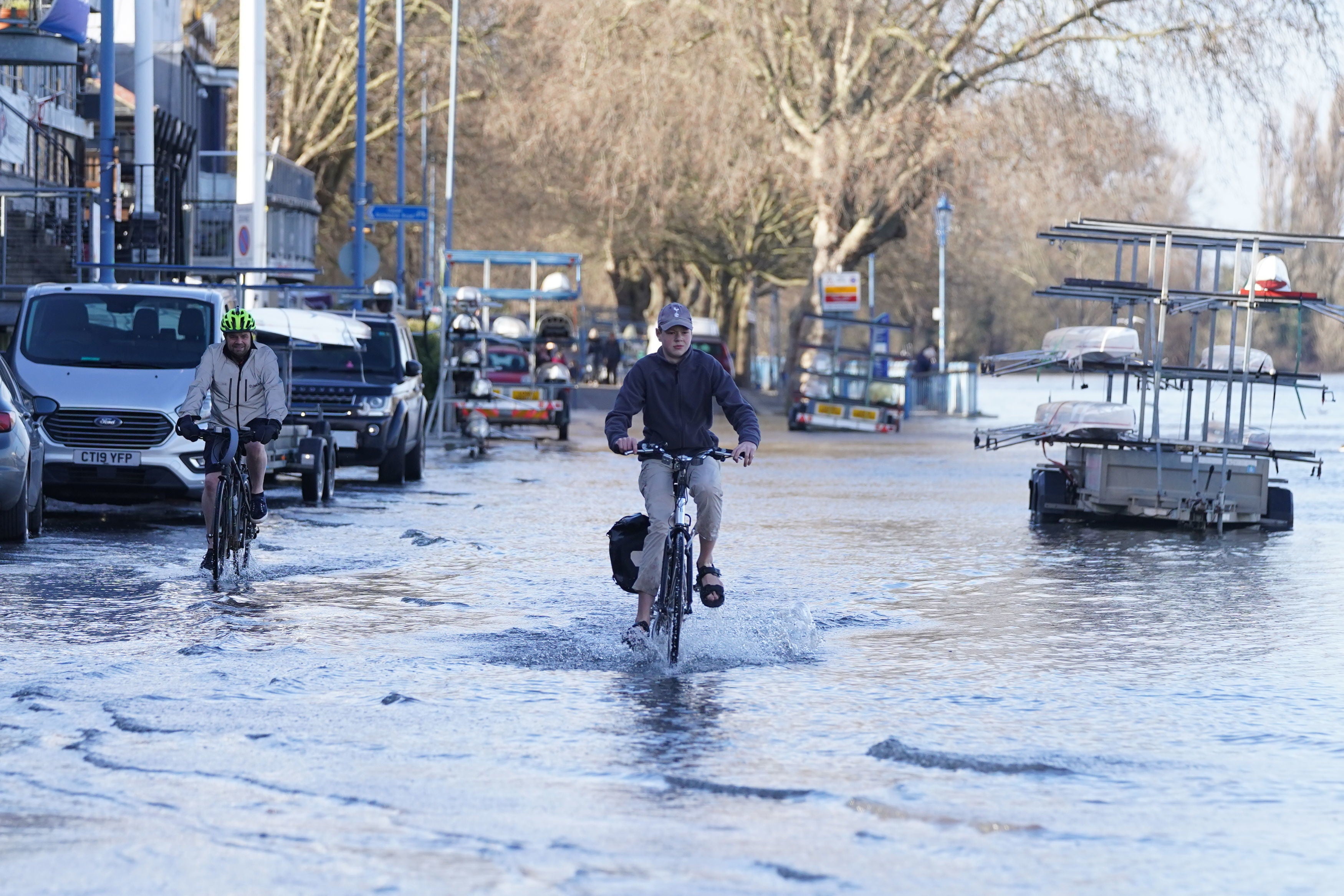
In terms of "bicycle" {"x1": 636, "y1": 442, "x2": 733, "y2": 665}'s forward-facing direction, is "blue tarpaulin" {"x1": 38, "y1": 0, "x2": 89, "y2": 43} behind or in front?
behind

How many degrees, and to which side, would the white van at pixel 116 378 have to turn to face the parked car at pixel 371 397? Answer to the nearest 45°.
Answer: approximately 135° to its left

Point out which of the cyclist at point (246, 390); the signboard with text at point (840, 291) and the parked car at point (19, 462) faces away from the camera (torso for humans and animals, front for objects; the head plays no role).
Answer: the parked car

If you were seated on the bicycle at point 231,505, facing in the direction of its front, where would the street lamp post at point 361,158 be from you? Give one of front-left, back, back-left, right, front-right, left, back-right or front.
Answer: back

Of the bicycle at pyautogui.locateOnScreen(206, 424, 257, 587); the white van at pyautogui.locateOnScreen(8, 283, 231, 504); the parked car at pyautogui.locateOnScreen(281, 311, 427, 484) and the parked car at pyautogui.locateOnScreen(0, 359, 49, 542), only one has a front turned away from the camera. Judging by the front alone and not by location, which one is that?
the parked car at pyautogui.locateOnScreen(0, 359, 49, 542)

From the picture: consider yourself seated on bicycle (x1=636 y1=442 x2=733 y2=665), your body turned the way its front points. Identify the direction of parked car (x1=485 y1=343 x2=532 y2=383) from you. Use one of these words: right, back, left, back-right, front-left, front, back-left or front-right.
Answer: back

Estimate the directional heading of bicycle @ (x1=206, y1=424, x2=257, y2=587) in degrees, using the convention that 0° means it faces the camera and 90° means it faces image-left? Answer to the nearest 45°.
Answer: approximately 0°

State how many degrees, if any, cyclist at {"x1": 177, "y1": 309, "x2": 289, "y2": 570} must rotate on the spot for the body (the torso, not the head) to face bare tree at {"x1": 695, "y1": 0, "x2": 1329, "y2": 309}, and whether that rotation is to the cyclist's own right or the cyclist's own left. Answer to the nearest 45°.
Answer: approximately 135° to the cyclist's own left

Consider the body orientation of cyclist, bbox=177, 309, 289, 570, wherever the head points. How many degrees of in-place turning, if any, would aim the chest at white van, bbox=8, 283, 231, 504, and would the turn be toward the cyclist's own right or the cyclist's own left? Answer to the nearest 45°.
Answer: approximately 180°

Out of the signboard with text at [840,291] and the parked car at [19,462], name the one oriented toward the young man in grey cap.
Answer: the signboard with text
